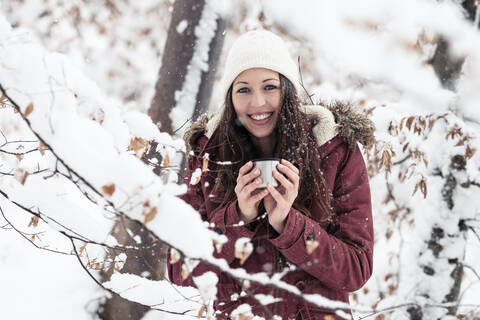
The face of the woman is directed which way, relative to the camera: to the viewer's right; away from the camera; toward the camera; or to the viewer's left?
toward the camera

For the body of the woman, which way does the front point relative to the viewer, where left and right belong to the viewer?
facing the viewer

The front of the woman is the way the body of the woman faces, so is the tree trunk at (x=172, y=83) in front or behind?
behind
